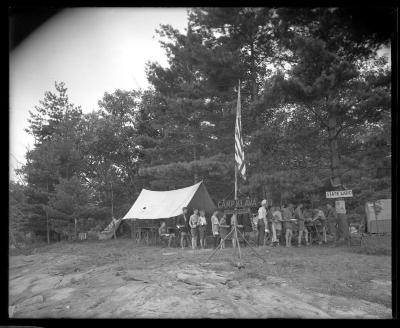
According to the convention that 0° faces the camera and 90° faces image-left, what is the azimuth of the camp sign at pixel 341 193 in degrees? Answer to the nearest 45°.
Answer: approximately 0°

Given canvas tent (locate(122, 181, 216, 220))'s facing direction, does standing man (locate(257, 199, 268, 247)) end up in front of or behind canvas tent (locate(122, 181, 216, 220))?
in front

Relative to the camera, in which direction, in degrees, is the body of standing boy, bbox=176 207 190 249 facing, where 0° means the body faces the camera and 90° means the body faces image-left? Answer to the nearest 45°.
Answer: approximately 315°
